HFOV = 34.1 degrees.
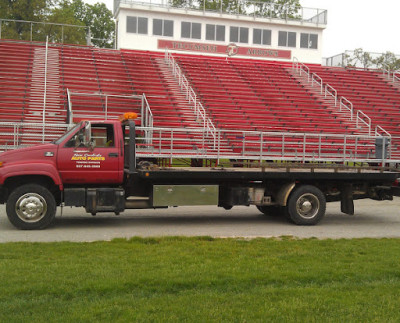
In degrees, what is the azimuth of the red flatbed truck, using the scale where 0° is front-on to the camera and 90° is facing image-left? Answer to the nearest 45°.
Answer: approximately 90°

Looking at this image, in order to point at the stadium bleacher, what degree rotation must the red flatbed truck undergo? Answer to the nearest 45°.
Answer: approximately 90° to its right

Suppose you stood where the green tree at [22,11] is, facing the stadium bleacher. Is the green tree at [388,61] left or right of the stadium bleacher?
left

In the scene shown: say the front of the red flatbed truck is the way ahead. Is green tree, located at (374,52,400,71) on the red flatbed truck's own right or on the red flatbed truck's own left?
on the red flatbed truck's own right

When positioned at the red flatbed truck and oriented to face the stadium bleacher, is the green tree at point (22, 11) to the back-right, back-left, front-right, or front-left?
front-left

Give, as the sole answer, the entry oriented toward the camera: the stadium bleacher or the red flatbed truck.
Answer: the stadium bleacher

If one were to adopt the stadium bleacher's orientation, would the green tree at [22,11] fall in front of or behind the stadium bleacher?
behind

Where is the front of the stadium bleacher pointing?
toward the camera

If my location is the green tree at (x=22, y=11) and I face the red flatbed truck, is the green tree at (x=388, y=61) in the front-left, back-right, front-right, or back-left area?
front-left

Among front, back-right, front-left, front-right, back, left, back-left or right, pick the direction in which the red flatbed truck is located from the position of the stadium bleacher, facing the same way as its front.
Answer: front

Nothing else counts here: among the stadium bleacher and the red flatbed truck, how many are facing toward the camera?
1

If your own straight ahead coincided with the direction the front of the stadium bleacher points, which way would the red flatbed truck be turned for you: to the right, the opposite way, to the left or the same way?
to the right
